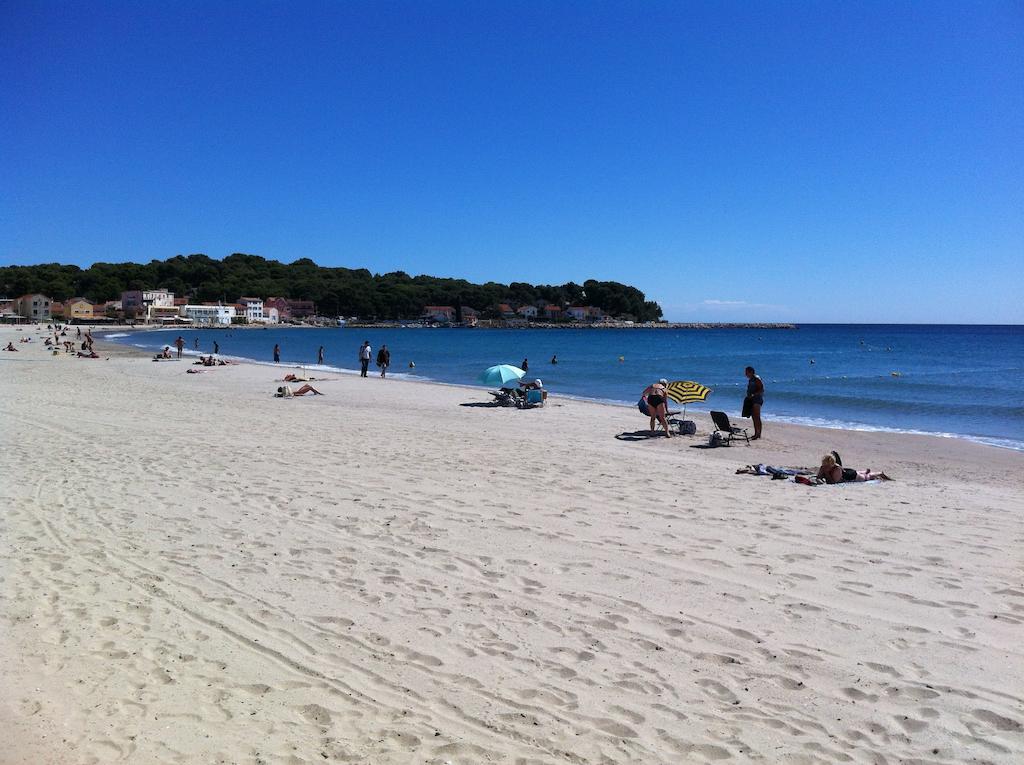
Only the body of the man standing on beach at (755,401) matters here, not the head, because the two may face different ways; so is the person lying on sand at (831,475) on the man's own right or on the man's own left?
on the man's own left

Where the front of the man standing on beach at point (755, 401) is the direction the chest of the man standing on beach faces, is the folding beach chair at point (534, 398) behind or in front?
in front

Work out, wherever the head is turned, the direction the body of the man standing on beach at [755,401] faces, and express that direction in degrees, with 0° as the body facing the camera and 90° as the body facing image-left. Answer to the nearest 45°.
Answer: approximately 90°

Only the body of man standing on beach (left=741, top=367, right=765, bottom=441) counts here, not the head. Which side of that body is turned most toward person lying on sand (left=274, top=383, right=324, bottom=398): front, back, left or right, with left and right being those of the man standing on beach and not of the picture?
front

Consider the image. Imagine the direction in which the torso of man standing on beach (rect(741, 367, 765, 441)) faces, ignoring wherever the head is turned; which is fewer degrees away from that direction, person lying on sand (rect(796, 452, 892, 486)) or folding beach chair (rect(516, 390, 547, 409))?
the folding beach chair

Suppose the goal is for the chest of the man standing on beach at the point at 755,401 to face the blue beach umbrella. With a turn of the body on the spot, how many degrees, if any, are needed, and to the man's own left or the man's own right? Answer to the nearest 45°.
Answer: approximately 45° to the man's own right

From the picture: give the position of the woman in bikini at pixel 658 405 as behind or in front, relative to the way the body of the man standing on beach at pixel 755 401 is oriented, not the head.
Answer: in front

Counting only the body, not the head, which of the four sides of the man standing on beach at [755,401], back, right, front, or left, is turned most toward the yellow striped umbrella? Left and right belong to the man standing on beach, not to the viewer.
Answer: front
